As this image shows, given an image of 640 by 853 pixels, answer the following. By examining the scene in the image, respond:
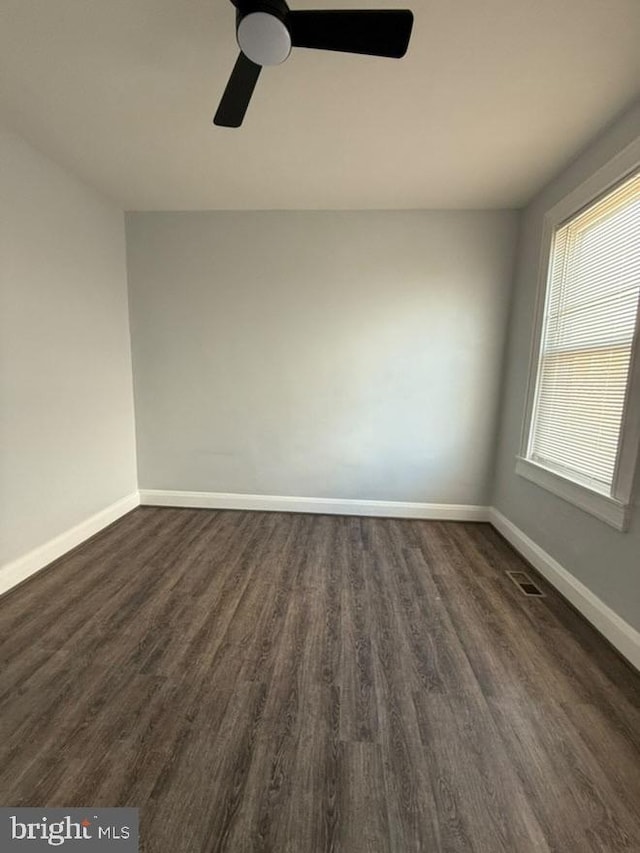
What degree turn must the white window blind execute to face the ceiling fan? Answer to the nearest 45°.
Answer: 0° — it already faces it

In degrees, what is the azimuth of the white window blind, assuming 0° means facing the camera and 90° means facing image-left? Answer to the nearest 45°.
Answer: approximately 45°
